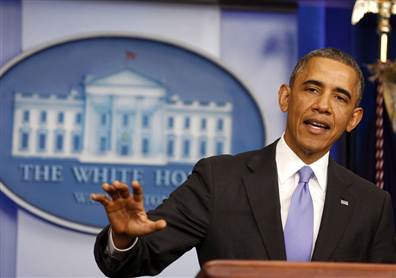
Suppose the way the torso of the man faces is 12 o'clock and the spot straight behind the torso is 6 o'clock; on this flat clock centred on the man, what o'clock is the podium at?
The podium is roughly at 12 o'clock from the man.

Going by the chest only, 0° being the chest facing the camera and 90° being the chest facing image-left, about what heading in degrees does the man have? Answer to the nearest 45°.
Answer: approximately 0°
